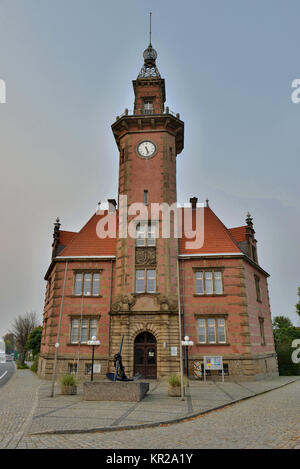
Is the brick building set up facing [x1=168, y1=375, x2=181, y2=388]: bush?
yes

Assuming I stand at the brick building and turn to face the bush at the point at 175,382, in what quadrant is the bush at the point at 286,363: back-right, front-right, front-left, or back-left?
back-left

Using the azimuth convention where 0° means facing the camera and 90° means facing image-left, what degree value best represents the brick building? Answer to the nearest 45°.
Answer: approximately 0°

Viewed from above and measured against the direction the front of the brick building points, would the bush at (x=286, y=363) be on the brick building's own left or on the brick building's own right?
on the brick building's own left

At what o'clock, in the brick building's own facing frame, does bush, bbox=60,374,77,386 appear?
The bush is roughly at 1 o'clock from the brick building.
